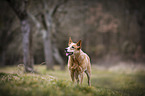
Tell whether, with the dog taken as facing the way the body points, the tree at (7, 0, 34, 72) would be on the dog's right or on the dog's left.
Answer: on the dog's right

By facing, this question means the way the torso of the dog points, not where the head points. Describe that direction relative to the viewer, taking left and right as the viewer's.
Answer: facing the viewer and to the left of the viewer
